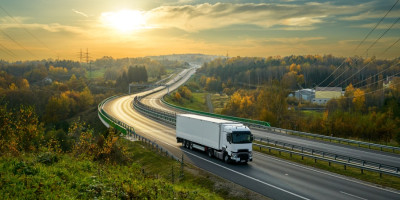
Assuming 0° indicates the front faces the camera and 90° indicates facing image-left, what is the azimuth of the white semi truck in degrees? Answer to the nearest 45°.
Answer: approximately 315°

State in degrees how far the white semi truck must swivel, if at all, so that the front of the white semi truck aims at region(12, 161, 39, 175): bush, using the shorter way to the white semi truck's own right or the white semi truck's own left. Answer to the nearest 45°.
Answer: approximately 90° to the white semi truck's own right

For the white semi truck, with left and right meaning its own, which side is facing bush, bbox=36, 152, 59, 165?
right
